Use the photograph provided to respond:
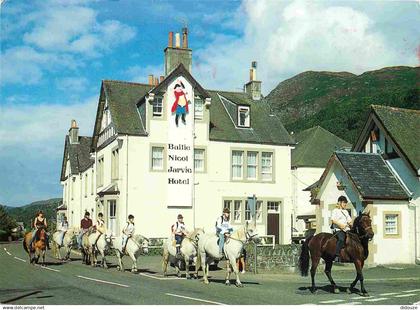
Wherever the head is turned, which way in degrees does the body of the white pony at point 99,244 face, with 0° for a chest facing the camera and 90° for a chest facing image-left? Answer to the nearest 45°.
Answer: approximately 315°

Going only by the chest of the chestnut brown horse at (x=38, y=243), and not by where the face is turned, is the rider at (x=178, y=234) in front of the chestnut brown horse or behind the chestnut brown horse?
in front

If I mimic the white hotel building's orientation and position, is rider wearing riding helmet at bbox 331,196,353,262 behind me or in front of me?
in front

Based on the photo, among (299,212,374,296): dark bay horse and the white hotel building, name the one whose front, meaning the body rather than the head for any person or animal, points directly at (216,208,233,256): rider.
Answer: the white hotel building

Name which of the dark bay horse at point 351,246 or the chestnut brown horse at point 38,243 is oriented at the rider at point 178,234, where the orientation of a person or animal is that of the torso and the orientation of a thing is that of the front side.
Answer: the chestnut brown horse at point 38,243

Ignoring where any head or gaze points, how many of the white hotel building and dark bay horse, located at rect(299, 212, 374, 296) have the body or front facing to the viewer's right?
1

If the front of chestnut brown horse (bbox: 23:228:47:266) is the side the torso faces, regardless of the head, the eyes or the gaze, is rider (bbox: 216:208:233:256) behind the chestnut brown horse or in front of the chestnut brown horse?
in front

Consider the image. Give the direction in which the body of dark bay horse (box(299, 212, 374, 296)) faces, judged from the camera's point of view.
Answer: to the viewer's right

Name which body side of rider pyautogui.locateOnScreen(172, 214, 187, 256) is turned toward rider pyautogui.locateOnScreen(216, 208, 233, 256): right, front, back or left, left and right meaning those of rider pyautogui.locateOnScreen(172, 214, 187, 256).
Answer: front

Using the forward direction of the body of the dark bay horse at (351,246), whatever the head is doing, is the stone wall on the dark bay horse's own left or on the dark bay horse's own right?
on the dark bay horse's own left

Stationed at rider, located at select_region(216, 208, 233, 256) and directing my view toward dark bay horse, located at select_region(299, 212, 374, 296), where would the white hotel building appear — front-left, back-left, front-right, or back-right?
back-left

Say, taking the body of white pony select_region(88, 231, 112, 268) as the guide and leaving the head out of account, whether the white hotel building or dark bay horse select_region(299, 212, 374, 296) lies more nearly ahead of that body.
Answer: the dark bay horse
